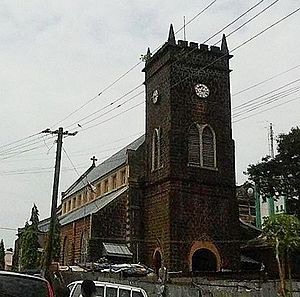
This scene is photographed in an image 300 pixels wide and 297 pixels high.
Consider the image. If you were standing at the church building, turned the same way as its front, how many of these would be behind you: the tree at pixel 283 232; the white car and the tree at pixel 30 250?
1

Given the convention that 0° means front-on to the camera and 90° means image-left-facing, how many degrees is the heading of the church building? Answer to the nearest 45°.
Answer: approximately 315°

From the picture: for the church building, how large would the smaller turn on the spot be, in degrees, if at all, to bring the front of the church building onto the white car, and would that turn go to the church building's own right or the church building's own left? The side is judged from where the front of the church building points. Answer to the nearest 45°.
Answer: approximately 45° to the church building's own right

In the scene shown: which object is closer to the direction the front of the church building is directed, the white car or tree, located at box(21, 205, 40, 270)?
the white car
